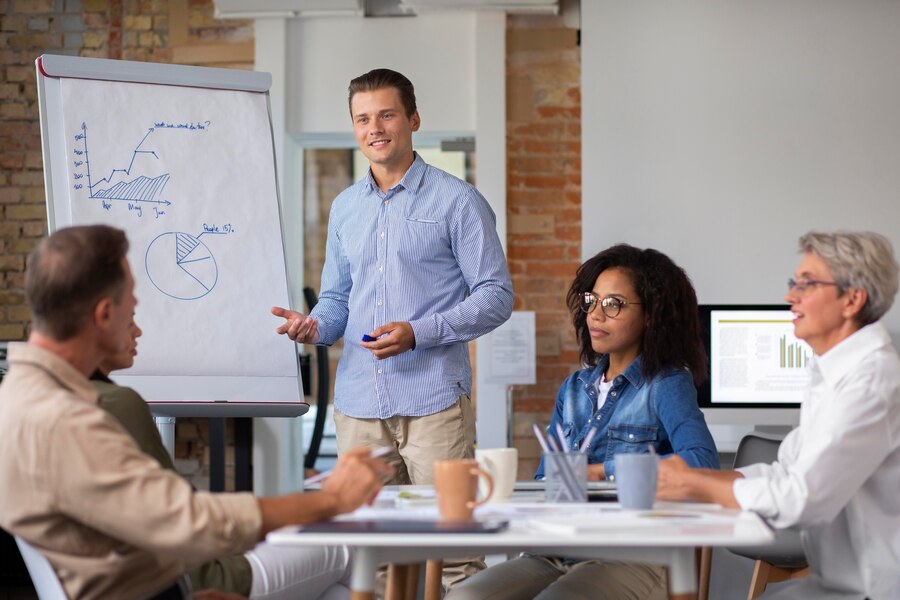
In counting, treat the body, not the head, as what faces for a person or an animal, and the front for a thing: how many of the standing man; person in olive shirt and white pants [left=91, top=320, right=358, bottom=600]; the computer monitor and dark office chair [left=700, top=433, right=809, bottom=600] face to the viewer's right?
1

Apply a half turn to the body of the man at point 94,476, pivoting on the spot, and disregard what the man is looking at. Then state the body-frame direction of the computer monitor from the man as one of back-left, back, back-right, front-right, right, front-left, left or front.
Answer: back

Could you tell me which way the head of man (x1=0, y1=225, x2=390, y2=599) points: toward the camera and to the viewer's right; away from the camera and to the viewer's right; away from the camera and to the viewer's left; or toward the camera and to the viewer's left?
away from the camera and to the viewer's right

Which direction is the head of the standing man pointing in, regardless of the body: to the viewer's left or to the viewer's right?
to the viewer's left

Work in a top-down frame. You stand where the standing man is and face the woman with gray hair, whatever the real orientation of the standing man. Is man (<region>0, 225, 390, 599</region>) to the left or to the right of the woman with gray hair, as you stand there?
right

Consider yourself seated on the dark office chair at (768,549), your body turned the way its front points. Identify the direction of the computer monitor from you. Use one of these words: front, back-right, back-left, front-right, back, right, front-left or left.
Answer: back-right

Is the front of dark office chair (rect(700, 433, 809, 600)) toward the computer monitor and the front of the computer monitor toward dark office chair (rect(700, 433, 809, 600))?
no

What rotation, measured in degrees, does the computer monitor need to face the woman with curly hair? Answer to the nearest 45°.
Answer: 0° — it already faces them

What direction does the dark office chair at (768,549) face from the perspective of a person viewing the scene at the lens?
facing the viewer and to the left of the viewer

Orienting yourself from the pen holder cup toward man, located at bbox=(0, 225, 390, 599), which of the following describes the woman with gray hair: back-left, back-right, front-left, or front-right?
back-left

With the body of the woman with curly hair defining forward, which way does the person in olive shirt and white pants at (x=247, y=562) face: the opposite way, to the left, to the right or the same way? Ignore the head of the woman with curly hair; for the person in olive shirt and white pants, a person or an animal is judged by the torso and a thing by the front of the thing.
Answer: the opposite way

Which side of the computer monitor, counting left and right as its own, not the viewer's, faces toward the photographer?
front

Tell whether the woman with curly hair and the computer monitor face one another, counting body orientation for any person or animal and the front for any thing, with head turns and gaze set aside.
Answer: no

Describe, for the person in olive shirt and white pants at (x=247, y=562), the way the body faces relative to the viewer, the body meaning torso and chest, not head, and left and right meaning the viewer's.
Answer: facing to the right of the viewer

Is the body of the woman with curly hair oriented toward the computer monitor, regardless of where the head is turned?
no

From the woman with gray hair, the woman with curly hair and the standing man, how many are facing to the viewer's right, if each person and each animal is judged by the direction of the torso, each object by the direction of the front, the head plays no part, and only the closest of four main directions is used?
0

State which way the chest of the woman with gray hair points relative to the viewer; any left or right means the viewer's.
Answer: facing to the left of the viewer

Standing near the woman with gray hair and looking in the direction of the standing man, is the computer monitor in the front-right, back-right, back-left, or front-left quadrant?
front-right
